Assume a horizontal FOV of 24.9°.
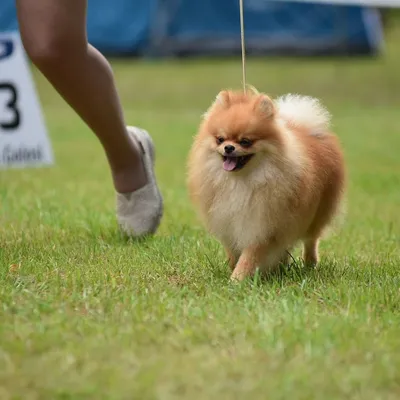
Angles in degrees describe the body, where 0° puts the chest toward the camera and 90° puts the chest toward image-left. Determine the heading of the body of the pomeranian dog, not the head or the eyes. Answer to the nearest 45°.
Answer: approximately 45°

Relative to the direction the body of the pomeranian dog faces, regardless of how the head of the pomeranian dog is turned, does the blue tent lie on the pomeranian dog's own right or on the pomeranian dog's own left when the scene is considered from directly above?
on the pomeranian dog's own right

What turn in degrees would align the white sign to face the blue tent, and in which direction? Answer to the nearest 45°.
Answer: approximately 180°

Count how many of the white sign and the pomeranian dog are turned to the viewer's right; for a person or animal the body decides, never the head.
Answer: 0

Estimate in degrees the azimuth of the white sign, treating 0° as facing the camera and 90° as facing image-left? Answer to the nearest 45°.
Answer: approximately 0°

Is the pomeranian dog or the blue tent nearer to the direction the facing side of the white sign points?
the pomeranian dog

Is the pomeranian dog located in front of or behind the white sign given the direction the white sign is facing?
in front
